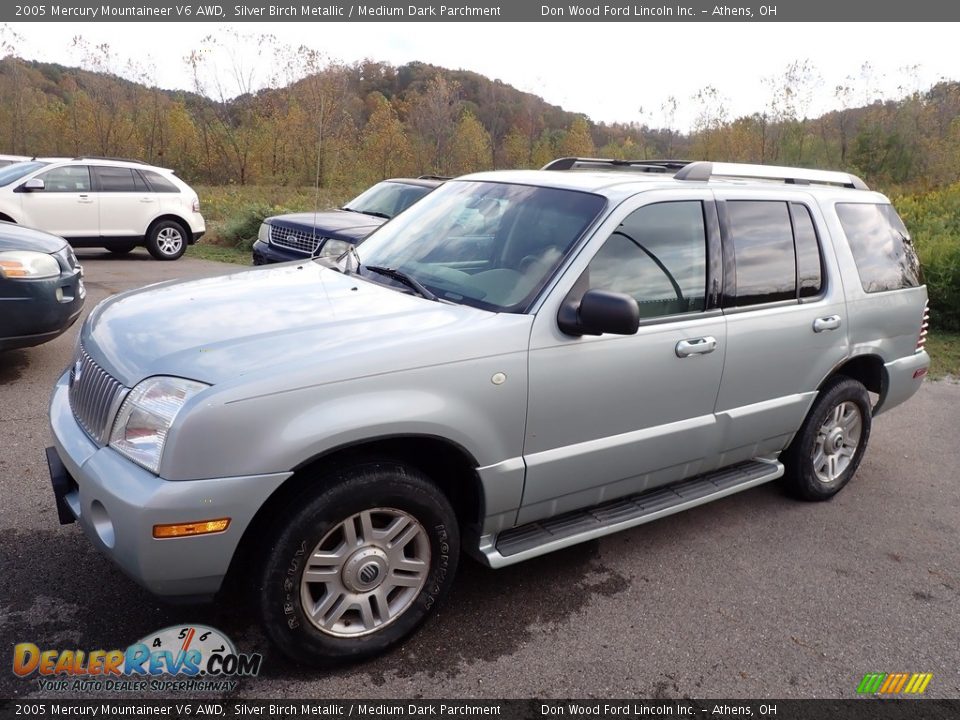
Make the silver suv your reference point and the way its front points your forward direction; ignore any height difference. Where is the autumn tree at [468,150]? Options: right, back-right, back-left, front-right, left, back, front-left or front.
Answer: back-right

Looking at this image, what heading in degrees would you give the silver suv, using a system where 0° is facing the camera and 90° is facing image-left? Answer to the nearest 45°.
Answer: approximately 45°

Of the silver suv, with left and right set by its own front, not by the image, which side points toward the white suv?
right

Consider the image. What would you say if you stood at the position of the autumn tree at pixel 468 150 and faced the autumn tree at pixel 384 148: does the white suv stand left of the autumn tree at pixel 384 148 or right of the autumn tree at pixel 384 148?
left

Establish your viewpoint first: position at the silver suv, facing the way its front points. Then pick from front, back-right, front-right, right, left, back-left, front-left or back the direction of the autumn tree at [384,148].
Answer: back-right

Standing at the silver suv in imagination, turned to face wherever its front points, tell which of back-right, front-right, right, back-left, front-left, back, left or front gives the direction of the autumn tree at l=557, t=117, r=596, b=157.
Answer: back-right

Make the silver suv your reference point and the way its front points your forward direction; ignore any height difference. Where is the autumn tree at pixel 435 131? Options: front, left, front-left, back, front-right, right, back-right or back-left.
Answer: back-right
